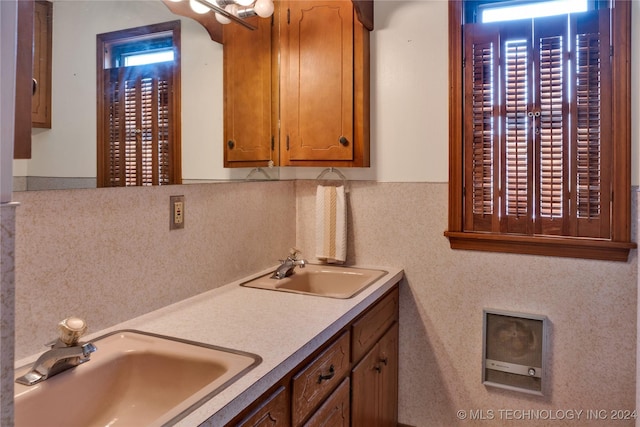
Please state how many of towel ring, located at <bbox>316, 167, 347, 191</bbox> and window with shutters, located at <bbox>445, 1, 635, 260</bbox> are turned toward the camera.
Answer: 2

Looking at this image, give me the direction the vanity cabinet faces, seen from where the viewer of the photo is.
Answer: facing the viewer and to the right of the viewer

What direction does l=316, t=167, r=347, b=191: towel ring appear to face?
toward the camera

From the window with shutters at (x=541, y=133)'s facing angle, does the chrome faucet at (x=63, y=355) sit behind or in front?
in front

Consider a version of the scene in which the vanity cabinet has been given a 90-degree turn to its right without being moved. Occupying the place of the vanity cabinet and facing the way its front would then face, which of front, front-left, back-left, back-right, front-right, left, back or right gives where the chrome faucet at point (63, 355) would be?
front

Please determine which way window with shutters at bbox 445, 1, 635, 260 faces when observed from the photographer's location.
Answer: facing the viewer
